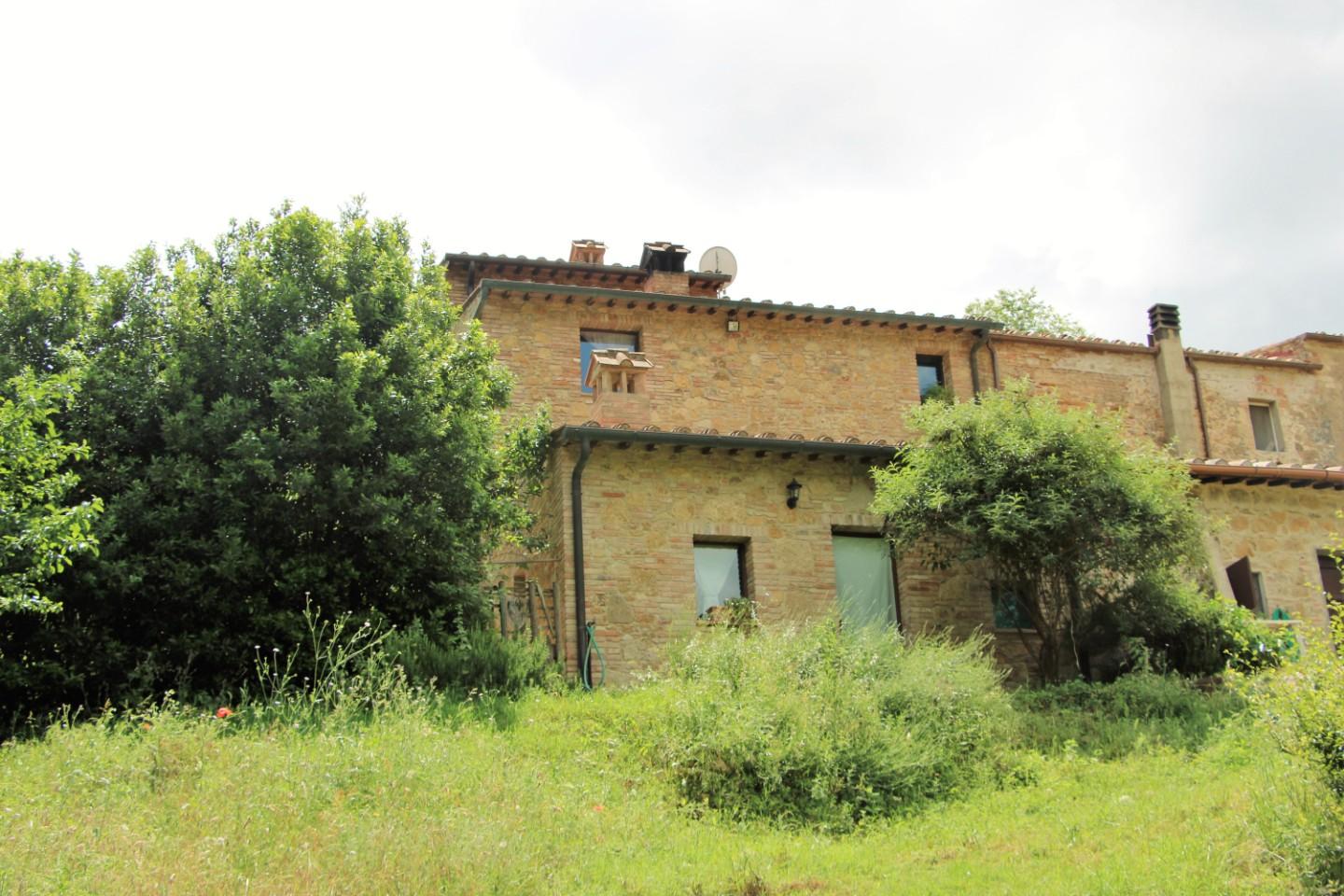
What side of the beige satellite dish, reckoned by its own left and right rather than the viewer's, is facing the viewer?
front

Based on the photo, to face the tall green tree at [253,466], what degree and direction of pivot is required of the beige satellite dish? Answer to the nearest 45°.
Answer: approximately 45° to its right

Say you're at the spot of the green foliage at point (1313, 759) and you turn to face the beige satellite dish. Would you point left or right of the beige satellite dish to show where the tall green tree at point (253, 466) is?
left

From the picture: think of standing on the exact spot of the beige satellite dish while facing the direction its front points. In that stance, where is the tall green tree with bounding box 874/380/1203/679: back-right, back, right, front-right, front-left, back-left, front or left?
front-left

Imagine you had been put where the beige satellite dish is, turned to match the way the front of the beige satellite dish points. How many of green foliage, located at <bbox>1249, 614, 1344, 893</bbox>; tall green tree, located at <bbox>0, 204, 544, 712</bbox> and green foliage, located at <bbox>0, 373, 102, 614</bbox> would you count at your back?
0
